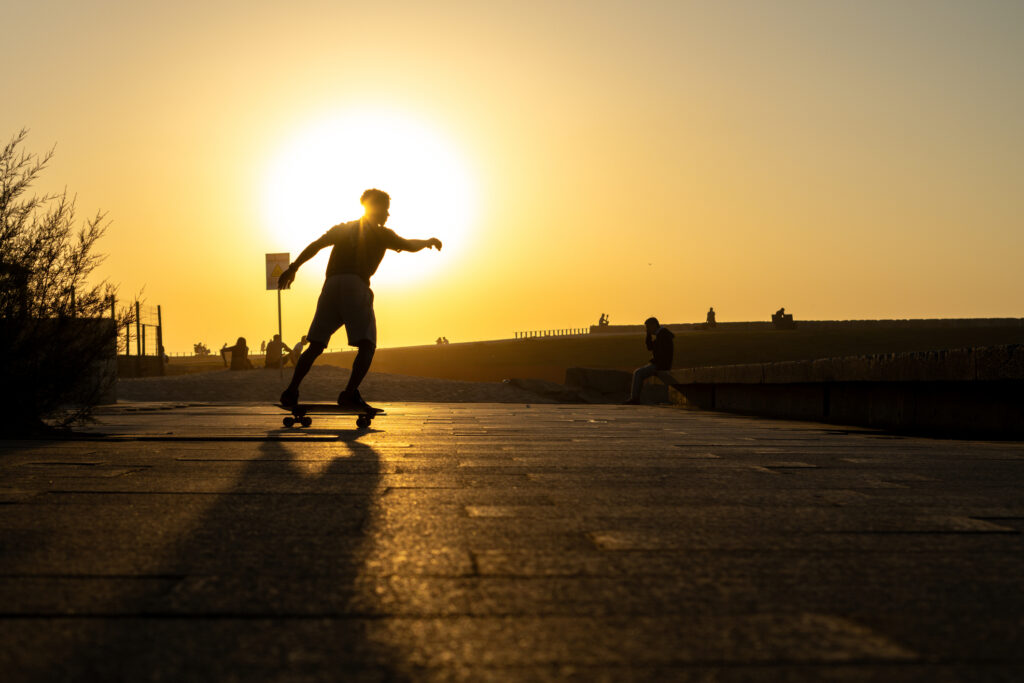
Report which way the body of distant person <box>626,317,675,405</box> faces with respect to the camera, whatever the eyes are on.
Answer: to the viewer's left

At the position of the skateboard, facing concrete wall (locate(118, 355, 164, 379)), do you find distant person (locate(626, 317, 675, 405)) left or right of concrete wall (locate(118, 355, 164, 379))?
right

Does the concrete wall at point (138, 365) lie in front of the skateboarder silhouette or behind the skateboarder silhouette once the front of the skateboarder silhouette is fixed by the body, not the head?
behind

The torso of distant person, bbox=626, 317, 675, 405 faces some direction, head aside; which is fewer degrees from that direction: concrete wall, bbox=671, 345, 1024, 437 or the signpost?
the signpost

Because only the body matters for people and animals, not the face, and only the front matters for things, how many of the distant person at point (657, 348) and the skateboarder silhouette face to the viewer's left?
1
